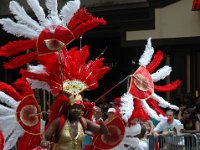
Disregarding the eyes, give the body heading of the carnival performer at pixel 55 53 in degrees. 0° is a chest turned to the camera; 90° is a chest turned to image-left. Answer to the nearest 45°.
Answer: approximately 315°

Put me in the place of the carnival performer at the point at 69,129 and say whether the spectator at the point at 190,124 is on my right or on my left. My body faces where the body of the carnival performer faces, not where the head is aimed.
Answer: on my left

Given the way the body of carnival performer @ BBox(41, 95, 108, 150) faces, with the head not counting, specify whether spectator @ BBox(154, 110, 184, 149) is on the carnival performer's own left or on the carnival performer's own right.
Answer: on the carnival performer's own left

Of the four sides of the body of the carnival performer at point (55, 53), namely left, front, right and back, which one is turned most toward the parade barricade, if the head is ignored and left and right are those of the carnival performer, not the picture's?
left

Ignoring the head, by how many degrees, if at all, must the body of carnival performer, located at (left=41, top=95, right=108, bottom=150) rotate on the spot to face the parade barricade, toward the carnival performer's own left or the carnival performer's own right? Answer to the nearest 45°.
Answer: approximately 90° to the carnival performer's own left
